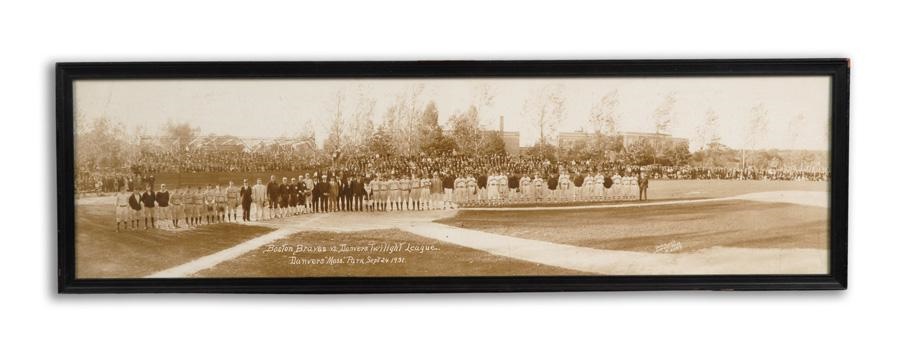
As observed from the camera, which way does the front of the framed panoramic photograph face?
facing the viewer
